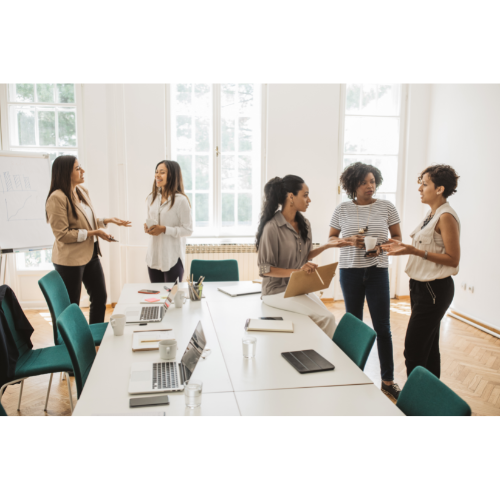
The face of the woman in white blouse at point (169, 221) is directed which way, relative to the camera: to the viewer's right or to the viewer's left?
to the viewer's left

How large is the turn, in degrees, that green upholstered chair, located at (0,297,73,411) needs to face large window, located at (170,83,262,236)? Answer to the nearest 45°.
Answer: approximately 45° to its left

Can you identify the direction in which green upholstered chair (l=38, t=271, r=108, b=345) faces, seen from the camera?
facing the viewer and to the right of the viewer

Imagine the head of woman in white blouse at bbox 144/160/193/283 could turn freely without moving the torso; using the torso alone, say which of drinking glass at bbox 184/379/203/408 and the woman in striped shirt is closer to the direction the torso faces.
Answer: the drinking glass

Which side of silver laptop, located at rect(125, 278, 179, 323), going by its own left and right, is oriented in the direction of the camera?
left

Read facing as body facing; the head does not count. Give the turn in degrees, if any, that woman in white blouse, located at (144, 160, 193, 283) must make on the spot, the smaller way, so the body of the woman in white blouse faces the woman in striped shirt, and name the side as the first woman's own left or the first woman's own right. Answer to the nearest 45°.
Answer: approximately 90° to the first woman's own left

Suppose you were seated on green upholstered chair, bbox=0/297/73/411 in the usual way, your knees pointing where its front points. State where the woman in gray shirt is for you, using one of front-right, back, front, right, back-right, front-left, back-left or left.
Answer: front

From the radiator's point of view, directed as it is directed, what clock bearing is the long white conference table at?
The long white conference table is roughly at 12 o'clock from the radiator.

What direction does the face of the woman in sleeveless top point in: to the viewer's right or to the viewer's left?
to the viewer's left

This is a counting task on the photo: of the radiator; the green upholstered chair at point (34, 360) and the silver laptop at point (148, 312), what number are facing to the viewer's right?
1

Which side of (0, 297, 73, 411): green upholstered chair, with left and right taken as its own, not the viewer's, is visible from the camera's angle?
right

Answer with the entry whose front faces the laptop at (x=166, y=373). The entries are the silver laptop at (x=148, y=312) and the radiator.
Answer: the radiator
